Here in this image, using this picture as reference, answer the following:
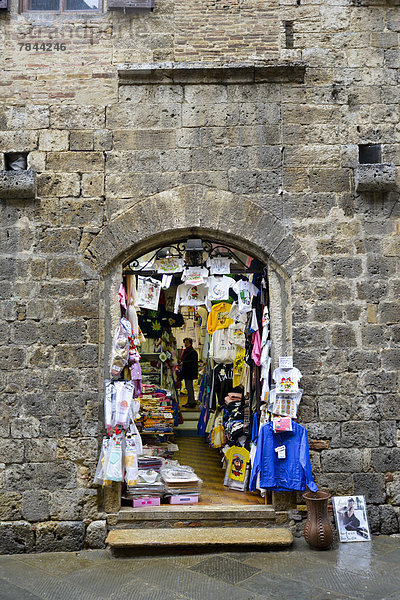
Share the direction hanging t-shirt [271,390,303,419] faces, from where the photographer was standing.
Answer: facing the viewer

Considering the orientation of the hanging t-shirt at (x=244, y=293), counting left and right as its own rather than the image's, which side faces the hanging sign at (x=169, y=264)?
right

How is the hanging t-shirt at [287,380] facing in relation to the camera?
toward the camera

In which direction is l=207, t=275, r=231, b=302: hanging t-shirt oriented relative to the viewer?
toward the camera

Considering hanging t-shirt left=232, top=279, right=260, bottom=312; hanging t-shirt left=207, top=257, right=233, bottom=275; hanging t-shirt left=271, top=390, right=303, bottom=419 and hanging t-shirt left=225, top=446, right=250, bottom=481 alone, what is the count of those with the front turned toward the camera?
4

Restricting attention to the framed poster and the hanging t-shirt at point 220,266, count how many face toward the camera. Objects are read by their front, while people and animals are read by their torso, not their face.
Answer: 2
